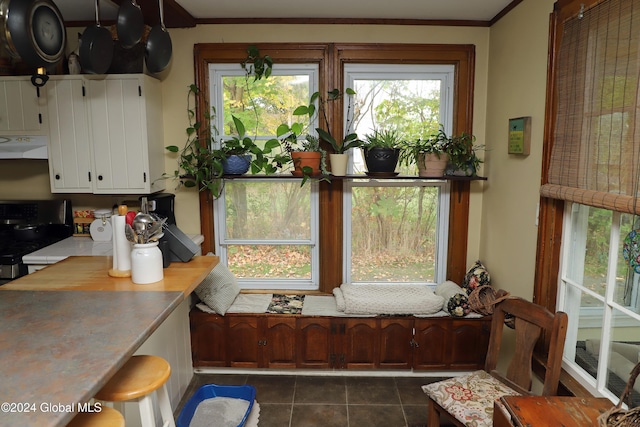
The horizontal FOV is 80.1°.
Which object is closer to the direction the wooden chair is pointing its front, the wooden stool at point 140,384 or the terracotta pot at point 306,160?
the wooden stool

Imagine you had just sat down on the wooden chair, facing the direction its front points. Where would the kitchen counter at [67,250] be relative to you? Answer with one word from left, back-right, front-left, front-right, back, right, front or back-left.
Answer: front-right

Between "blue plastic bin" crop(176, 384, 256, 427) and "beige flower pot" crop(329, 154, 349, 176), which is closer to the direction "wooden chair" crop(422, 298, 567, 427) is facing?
the blue plastic bin

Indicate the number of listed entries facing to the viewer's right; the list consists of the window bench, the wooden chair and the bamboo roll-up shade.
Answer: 0

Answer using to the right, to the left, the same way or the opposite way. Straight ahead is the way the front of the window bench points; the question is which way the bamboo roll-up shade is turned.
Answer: to the right

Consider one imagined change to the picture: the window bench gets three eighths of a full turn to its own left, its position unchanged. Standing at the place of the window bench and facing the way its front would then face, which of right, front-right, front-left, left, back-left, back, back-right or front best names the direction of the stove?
back-left

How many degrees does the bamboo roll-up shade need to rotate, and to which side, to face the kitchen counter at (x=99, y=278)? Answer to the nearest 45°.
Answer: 0° — it already faces it

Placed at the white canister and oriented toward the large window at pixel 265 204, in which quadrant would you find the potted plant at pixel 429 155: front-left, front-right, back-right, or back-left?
front-right

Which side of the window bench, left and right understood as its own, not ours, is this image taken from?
front

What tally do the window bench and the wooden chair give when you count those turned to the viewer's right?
0

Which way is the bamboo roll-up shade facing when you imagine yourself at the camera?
facing the viewer and to the left of the viewer

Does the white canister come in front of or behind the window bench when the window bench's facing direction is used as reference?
in front

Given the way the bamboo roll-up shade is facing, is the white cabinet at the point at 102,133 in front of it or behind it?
in front
